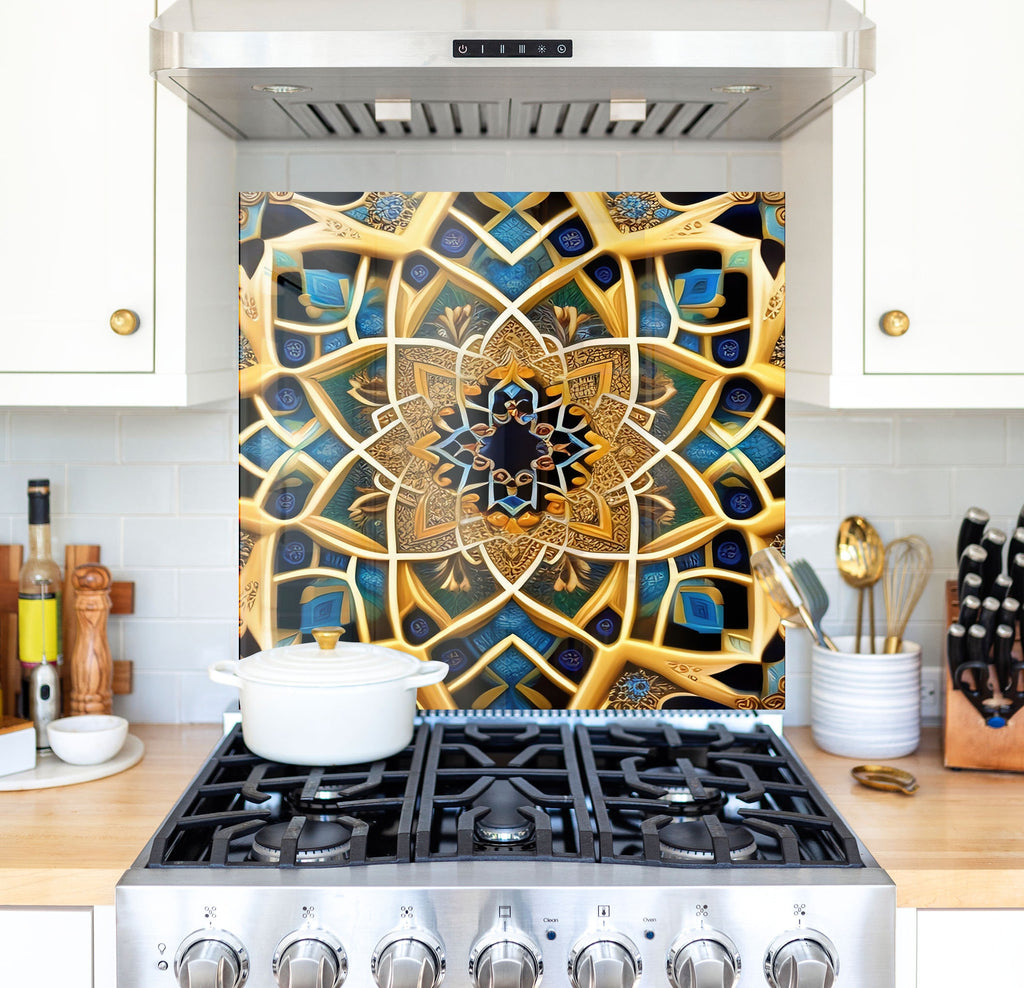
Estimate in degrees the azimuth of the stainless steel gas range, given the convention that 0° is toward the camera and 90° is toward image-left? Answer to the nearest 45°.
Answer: approximately 0°

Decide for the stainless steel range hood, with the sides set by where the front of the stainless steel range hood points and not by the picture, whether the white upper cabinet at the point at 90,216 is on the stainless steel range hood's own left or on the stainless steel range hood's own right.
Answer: on the stainless steel range hood's own right

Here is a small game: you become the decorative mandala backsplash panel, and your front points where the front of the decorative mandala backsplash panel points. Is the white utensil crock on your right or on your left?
on your left

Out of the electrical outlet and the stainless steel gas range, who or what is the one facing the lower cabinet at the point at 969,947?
the electrical outlet

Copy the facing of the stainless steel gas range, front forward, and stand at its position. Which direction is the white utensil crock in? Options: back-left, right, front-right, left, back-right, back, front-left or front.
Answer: back-left

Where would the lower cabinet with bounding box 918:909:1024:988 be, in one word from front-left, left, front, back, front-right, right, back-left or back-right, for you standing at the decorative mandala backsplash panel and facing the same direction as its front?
front-left

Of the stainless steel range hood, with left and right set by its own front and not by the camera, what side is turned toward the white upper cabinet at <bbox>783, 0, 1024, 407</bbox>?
left
